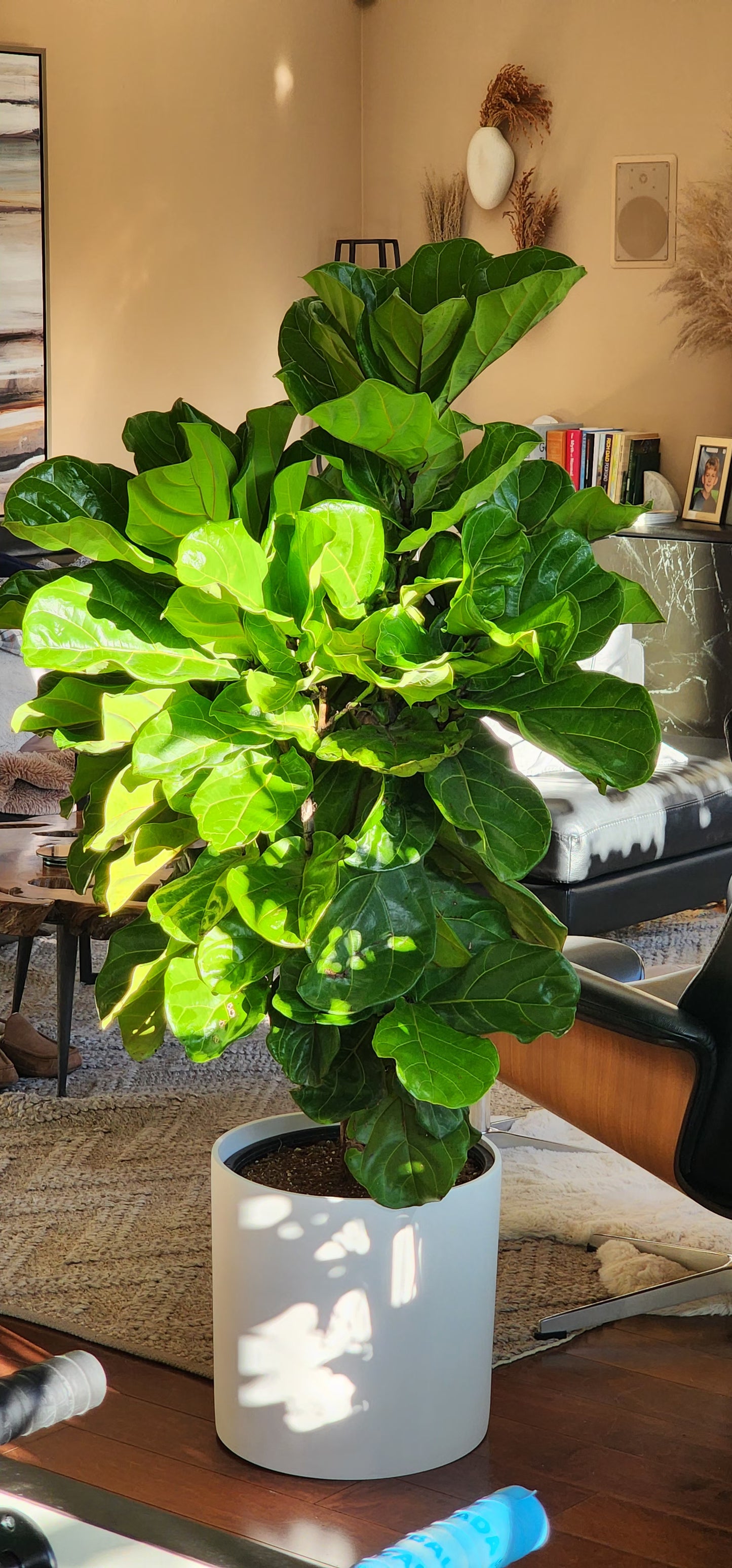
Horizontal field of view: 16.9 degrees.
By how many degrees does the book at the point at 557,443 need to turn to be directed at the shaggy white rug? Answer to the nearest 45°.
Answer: approximately 45° to its left

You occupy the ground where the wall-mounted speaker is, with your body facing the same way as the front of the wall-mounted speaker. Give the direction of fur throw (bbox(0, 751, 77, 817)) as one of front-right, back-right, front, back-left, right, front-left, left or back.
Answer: front

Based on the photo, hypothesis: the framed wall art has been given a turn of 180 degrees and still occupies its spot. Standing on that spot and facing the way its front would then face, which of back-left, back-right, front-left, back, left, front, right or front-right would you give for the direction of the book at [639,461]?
back-right

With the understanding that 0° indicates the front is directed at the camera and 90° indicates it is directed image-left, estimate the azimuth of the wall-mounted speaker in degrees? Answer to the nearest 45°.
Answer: approximately 45°

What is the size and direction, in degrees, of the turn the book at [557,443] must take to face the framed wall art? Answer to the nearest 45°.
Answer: approximately 45° to its right

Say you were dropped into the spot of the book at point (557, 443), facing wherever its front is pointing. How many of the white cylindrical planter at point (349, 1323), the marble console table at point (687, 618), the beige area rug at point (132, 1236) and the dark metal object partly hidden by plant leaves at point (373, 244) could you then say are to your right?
1

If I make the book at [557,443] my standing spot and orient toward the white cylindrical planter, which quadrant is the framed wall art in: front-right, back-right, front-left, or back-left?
front-right

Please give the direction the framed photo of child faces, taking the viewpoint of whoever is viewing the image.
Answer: facing the viewer and to the left of the viewer

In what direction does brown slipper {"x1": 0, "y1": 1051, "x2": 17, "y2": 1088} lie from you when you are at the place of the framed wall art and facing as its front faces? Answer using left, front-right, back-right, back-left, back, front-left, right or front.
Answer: front-right

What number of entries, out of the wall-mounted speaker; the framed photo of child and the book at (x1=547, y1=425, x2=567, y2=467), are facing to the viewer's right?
0
